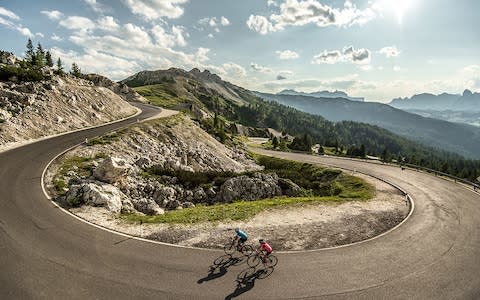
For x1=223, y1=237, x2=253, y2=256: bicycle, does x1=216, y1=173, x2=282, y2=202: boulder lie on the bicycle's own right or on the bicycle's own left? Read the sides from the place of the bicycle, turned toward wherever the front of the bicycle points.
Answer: on the bicycle's own right

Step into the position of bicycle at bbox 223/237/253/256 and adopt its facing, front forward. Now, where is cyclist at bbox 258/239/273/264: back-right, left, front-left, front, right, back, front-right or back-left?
back-left

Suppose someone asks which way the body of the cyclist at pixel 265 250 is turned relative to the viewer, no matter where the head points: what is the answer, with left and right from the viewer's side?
facing to the left of the viewer

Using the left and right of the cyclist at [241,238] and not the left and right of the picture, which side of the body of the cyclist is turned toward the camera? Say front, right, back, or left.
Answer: left

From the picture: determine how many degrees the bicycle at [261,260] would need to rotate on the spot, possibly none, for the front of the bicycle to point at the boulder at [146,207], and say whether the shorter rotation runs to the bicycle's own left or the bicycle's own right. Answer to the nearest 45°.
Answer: approximately 45° to the bicycle's own right

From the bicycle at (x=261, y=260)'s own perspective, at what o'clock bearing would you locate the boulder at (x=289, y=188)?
The boulder is roughly at 3 o'clock from the bicycle.

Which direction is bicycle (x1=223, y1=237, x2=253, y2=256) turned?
to the viewer's left

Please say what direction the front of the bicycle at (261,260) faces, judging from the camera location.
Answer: facing to the left of the viewer
